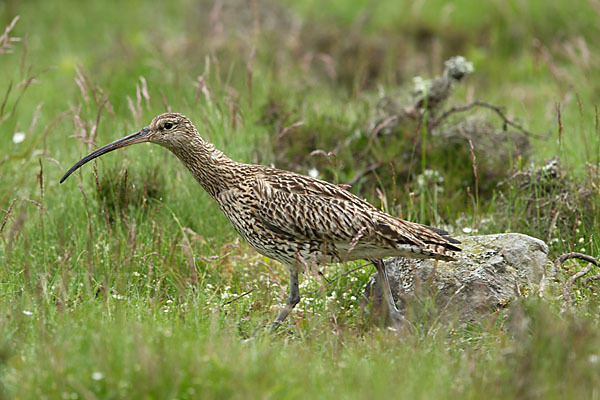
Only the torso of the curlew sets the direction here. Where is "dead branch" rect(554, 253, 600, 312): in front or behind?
behind

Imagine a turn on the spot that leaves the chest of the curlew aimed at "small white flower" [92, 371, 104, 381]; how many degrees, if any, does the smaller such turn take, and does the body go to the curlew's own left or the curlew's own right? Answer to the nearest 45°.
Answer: approximately 45° to the curlew's own left

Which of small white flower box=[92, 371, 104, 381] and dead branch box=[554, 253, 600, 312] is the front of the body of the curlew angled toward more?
the small white flower

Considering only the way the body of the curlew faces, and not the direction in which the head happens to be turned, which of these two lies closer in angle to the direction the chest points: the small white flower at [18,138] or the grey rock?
the small white flower

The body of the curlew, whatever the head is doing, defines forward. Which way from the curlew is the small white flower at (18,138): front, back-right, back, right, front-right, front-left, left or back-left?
front-right

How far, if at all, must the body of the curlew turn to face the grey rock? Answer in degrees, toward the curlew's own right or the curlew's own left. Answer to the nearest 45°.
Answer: approximately 180°

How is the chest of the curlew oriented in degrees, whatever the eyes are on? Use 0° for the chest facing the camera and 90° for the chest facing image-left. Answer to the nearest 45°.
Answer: approximately 90°

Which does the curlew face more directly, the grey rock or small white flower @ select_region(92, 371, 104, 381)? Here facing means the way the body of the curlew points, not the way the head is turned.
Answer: the small white flower

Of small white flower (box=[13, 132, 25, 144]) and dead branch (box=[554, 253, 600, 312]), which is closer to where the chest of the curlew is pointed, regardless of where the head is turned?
the small white flower
